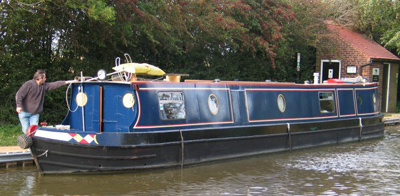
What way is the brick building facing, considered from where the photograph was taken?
facing the viewer and to the left of the viewer

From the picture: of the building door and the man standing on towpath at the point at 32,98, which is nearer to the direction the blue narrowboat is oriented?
the man standing on towpath

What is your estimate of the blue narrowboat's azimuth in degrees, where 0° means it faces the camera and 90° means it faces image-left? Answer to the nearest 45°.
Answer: approximately 45°

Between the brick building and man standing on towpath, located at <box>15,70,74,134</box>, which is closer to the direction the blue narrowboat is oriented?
the man standing on towpath

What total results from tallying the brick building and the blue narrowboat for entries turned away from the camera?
0

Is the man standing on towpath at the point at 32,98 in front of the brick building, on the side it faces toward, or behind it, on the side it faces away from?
in front
